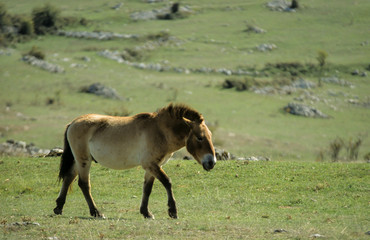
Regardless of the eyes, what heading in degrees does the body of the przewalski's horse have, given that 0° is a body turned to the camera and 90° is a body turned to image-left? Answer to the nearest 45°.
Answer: approximately 270°
